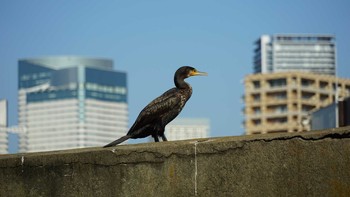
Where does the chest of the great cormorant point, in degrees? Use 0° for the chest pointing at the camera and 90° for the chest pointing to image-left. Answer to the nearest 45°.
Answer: approximately 270°
